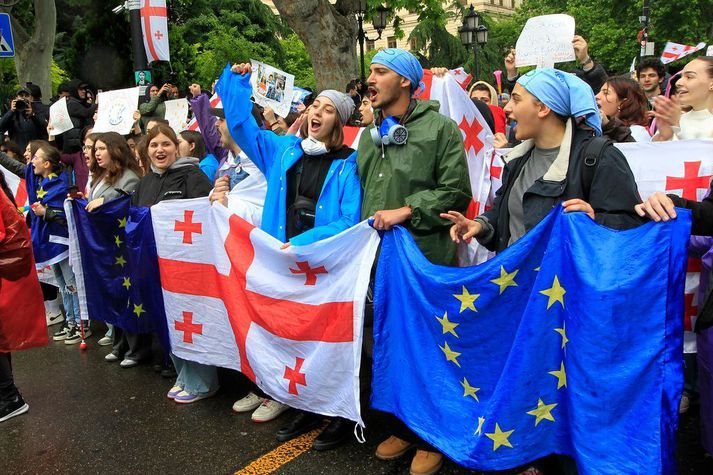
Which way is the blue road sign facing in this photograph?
toward the camera

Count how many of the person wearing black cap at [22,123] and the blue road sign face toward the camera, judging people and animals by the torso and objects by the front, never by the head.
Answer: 2

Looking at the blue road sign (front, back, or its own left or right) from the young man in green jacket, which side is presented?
front

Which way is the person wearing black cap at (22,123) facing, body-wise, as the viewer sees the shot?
toward the camera

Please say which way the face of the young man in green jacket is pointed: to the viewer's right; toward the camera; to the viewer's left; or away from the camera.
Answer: to the viewer's left

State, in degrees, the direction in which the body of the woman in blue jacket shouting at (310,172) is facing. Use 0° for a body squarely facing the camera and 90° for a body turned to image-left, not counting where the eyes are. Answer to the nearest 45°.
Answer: approximately 45°

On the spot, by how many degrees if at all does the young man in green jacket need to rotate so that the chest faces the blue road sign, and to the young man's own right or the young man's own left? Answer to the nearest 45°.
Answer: approximately 90° to the young man's own right

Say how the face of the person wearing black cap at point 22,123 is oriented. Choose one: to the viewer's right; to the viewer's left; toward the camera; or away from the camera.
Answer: toward the camera

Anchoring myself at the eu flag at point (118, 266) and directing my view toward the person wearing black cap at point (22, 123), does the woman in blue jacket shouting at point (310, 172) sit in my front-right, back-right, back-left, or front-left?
back-right

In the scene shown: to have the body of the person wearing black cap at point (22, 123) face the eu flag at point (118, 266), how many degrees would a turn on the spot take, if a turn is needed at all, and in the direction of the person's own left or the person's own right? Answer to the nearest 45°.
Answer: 0° — they already face it

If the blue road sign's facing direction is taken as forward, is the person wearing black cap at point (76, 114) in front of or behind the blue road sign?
in front

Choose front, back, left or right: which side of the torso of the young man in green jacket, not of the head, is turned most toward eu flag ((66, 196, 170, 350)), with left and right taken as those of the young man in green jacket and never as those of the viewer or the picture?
right

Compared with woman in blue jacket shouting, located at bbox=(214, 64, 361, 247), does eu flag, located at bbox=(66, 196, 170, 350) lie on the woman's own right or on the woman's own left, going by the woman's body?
on the woman's own right
